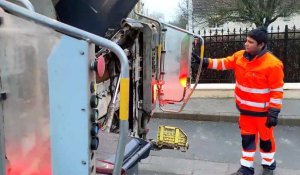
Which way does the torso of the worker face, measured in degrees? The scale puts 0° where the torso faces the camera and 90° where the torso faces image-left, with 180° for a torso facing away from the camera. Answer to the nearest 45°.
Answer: approximately 45°

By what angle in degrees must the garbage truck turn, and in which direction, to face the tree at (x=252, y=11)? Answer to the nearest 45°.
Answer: approximately 90° to its right

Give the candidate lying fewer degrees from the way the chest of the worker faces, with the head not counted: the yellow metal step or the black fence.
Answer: the yellow metal step

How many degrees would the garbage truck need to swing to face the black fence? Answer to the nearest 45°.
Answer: approximately 90° to its right

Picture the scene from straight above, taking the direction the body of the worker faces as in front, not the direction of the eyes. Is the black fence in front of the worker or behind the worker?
behind

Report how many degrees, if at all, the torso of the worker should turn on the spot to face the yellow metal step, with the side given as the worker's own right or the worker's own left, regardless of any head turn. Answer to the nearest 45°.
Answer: approximately 45° to the worker's own right

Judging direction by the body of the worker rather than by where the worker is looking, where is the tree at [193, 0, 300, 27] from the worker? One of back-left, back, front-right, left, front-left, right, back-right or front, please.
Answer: back-right

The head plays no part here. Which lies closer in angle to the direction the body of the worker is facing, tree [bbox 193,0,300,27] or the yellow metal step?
the yellow metal step

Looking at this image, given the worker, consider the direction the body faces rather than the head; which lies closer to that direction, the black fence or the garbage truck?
the garbage truck

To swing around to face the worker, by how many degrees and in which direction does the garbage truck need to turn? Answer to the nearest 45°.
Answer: approximately 90° to its right

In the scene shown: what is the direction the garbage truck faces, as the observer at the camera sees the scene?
facing away from the viewer and to the left of the viewer
